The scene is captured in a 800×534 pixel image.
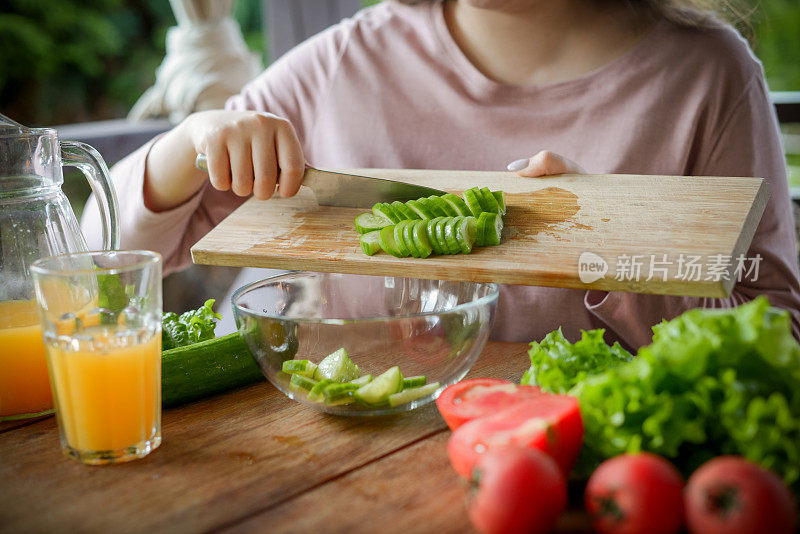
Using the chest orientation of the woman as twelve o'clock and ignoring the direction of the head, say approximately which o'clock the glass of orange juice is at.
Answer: The glass of orange juice is roughly at 1 o'clock from the woman.

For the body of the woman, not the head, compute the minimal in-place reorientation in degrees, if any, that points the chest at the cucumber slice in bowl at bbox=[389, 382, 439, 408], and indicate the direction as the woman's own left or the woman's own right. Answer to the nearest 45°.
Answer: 0° — they already face it

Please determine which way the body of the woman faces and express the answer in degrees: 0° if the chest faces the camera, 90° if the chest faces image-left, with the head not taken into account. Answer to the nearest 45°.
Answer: approximately 0°
